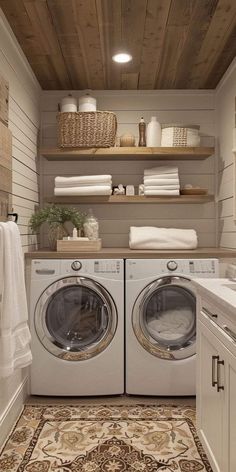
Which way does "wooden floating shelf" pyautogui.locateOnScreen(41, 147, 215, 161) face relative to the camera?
toward the camera

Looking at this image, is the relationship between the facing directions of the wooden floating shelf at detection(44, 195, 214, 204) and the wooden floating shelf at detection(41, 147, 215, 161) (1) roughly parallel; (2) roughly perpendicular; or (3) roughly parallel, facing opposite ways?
roughly parallel

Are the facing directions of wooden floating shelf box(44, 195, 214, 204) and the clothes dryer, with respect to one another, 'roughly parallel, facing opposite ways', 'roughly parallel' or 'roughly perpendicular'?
roughly parallel

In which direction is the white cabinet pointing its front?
to the viewer's left

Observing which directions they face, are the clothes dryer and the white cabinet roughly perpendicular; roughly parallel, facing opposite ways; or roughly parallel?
roughly perpendicular

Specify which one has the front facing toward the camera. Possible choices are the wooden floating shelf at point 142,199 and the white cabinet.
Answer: the wooden floating shelf

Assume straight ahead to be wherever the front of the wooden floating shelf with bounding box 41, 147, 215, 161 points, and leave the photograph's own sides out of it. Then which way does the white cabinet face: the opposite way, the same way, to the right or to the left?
to the right

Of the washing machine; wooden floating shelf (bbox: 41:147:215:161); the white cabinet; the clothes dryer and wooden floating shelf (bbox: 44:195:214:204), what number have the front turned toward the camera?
4

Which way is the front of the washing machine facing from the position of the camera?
facing the viewer

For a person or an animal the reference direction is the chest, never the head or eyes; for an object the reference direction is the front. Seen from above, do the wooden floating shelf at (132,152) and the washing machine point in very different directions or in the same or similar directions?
same or similar directions
